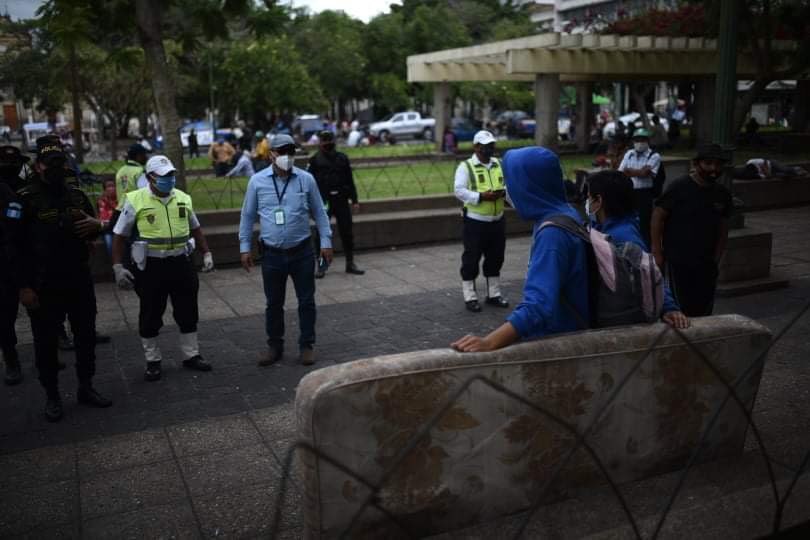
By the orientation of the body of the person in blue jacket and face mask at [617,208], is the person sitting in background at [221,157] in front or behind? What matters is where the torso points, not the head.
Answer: in front

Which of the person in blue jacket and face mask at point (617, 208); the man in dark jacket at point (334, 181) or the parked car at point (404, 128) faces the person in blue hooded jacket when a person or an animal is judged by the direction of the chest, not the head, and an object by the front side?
the man in dark jacket

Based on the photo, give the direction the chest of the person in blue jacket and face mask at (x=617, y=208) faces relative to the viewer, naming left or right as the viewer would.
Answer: facing away from the viewer and to the left of the viewer

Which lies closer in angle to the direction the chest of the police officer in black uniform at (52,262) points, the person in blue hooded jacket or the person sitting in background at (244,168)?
the person in blue hooded jacket

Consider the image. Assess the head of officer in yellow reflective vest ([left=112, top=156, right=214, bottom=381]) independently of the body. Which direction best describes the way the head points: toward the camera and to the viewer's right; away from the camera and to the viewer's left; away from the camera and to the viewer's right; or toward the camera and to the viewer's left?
toward the camera and to the viewer's right

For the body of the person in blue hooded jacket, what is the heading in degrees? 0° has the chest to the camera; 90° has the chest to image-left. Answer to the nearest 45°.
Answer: approximately 135°

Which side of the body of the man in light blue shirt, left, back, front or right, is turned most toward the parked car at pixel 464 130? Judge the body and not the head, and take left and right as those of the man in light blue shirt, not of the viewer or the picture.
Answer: back

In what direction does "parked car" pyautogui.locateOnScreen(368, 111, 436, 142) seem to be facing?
to the viewer's left

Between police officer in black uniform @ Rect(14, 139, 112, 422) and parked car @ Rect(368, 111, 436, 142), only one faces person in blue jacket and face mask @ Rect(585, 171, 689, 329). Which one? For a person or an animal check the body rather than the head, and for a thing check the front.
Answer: the police officer in black uniform

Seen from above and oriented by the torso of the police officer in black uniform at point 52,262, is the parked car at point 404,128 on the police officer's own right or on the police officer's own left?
on the police officer's own left

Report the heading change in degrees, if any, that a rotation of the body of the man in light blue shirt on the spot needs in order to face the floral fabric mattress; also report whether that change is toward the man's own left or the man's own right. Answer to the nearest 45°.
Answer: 0° — they already face it

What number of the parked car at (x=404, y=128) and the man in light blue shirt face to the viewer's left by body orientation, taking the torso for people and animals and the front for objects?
1

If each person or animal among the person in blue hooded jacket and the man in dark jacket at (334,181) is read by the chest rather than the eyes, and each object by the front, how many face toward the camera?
1

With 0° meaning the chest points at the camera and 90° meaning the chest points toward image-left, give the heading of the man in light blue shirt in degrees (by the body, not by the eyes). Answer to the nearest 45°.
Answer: approximately 0°

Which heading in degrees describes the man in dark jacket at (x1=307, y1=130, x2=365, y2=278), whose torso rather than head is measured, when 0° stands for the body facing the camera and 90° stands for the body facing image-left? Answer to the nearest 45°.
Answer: approximately 0°

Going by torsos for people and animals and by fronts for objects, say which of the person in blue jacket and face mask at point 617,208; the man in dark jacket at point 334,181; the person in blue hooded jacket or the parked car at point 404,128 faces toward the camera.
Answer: the man in dark jacket
